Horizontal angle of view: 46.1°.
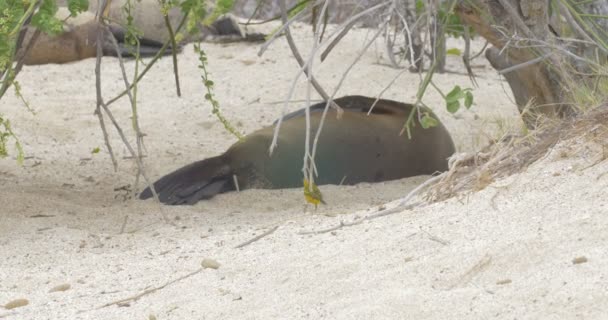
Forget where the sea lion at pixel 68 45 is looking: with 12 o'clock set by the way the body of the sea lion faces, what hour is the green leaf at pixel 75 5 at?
The green leaf is roughly at 9 o'clock from the sea lion.

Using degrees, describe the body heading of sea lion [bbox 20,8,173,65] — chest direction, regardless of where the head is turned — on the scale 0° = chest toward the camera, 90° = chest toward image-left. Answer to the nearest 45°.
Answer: approximately 90°

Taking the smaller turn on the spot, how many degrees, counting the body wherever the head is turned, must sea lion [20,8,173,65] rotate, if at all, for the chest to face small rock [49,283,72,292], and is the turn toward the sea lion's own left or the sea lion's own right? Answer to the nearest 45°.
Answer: approximately 90° to the sea lion's own left

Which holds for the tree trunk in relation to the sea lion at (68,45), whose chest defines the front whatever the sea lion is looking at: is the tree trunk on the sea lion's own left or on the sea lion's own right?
on the sea lion's own left

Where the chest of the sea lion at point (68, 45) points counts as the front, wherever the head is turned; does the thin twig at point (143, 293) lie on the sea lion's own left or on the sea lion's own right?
on the sea lion's own left

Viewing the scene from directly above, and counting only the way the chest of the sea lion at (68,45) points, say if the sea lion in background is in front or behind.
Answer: behind

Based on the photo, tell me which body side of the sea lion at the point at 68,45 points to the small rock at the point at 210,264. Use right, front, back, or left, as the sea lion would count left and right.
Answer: left
